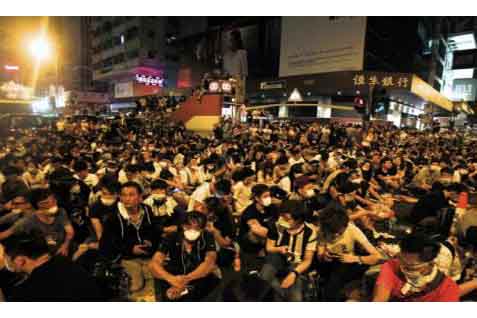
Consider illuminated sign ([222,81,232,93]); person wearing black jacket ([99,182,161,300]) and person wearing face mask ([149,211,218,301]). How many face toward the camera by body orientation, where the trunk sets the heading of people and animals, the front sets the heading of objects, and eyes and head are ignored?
3

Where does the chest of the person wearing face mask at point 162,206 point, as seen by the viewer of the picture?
toward the camera

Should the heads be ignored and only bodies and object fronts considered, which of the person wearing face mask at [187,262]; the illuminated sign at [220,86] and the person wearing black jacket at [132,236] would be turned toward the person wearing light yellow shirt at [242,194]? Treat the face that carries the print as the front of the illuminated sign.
the illuminated sign

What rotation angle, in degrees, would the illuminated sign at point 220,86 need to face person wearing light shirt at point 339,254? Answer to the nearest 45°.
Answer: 0° — it already faces them

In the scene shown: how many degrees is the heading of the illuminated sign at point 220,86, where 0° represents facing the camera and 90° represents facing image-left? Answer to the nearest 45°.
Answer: approximately 0°

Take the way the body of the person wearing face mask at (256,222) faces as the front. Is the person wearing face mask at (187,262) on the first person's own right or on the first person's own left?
on the first person's own right

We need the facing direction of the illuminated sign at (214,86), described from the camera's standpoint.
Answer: facing the viewer

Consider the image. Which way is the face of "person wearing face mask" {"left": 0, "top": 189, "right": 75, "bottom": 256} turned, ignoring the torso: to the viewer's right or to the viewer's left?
to the viewer's right

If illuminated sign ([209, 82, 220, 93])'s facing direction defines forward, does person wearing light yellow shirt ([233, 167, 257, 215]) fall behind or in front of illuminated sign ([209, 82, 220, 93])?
in front

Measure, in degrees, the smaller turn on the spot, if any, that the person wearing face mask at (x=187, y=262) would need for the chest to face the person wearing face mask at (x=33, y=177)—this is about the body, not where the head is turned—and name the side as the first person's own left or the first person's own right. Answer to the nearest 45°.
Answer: approximately 135° to the first person's own right

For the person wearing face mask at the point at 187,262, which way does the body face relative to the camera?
toward the camera

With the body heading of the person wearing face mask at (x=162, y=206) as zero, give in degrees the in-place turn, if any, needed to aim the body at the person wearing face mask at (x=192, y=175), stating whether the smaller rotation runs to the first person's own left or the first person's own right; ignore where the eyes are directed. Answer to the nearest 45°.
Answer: approximately 180°

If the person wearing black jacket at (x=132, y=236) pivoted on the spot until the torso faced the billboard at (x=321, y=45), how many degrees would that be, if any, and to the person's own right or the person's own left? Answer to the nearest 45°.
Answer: approximately 135° to the person's own left

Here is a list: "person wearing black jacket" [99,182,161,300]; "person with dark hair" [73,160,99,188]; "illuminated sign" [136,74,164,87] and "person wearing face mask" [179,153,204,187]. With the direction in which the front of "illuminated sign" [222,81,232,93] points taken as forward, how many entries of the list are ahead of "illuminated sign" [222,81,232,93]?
3
